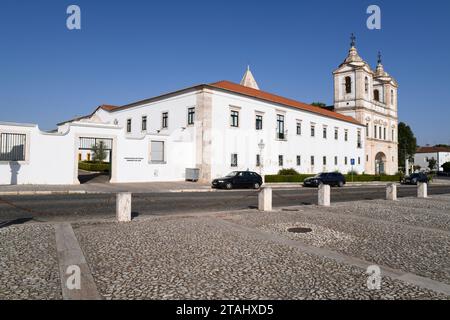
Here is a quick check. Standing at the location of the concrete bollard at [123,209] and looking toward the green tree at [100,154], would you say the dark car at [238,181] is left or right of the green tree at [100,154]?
right
